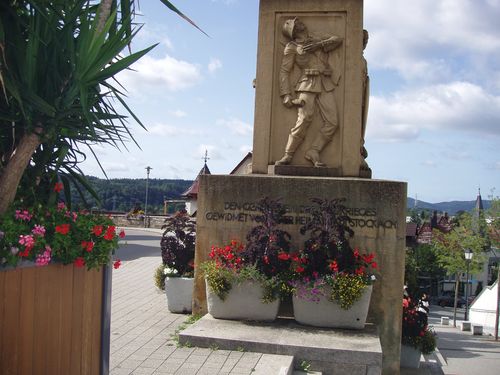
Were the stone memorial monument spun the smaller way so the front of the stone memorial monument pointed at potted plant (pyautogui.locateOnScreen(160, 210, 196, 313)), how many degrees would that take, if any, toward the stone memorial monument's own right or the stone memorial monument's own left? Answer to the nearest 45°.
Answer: approximately 90° to the stone memorial monument's own right

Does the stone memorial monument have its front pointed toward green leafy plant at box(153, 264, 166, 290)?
no

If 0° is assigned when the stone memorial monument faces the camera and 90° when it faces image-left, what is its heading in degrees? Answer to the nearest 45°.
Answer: approximately 0°

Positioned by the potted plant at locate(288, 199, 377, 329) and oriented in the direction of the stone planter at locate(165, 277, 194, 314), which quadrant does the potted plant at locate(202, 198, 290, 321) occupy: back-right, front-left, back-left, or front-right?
front-left

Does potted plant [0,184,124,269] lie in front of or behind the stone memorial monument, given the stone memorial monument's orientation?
in front
